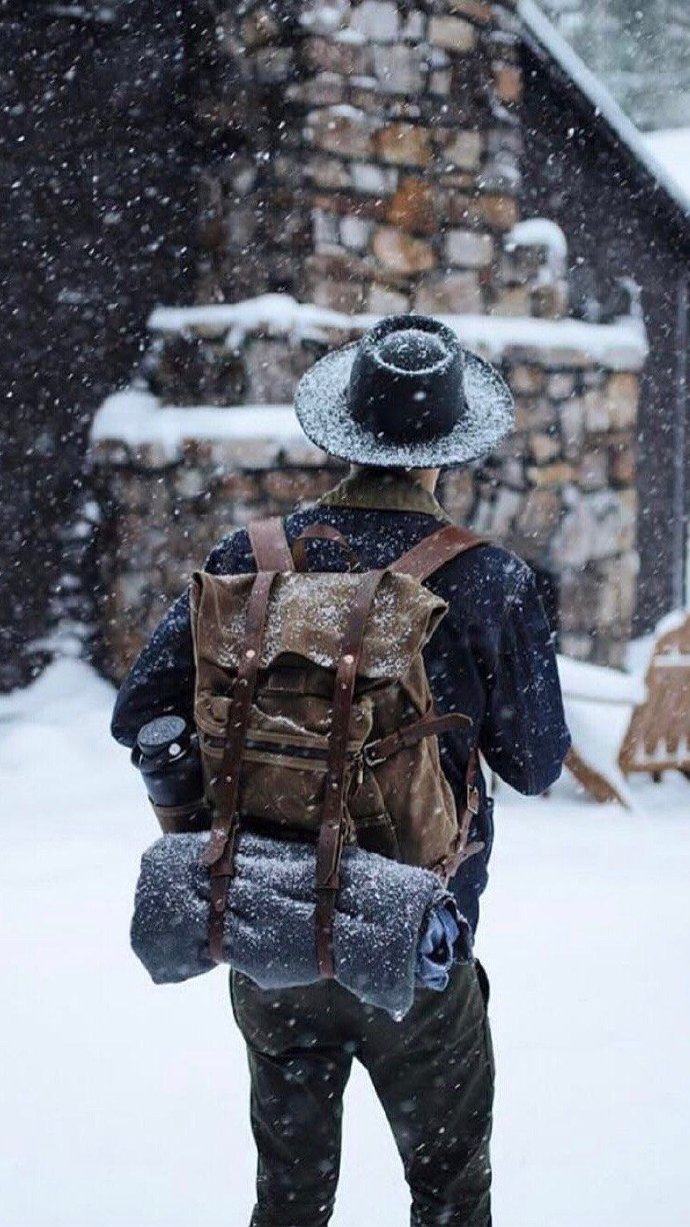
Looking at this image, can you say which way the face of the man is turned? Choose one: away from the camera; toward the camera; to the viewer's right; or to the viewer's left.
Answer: away from the camera

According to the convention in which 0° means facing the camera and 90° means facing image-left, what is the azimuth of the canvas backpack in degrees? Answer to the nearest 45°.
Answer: approximately 45°
